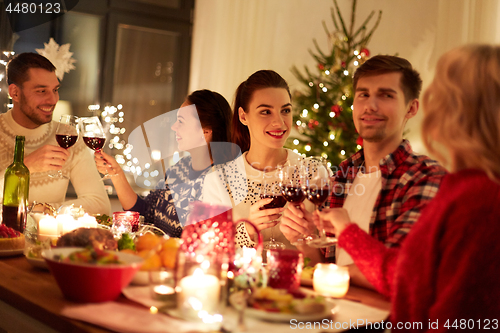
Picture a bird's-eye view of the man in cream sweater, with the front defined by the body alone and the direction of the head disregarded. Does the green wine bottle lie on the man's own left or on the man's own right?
on the man's own right

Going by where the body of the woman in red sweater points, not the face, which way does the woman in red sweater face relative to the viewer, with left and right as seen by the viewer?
facing away from the viewer and to the left of the viewer

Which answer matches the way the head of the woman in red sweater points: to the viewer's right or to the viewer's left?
to the viewer's left

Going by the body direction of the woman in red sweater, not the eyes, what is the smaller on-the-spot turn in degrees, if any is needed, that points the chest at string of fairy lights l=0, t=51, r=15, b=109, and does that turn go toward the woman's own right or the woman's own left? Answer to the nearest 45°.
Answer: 0° — they already face it

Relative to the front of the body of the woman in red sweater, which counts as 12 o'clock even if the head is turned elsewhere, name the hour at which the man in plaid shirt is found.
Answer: The man in plaid shirt is roughly at 1 o'clock from the woman in red sweater.
